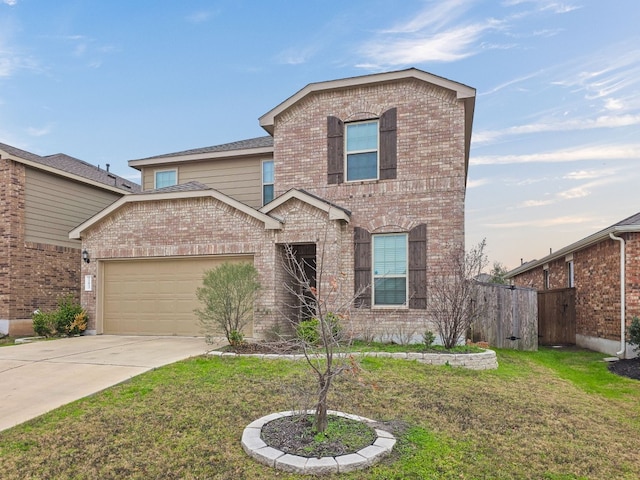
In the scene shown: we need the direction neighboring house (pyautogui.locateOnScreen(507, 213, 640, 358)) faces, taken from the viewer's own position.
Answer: facing the viewer

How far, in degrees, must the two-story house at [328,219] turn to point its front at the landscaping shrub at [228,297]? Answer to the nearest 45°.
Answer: approximately 45° to its right

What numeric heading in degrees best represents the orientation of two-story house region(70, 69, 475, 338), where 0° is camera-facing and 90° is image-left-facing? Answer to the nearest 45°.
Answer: approximately 0°

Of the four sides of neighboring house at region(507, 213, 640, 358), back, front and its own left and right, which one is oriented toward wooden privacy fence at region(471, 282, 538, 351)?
right

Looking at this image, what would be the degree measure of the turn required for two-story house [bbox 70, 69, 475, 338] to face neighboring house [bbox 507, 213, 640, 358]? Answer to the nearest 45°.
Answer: approximately 90° to its left

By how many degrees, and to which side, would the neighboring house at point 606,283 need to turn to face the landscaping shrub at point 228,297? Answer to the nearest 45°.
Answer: approximately 45° to its right

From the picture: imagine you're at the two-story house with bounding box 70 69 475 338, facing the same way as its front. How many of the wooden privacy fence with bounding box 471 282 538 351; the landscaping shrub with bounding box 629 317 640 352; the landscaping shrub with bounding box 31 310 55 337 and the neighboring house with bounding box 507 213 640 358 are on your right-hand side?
1

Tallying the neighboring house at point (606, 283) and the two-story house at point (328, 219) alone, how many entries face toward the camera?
2

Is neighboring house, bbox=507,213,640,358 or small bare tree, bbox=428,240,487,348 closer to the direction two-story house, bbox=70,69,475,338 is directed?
the small bare tree

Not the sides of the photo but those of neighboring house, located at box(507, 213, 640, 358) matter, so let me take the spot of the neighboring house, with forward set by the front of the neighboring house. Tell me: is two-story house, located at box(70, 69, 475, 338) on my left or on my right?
on my right

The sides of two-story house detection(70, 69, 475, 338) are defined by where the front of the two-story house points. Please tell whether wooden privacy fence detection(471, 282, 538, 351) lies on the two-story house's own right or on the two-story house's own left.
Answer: on the two-story house's own left

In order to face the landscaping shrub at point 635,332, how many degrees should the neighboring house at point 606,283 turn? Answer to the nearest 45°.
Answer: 0° — it already faces it

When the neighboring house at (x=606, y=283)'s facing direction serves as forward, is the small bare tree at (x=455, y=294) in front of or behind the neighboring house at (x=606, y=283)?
in front

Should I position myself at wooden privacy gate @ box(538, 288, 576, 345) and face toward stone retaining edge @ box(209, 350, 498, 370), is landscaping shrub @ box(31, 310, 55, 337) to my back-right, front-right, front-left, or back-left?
front-right
